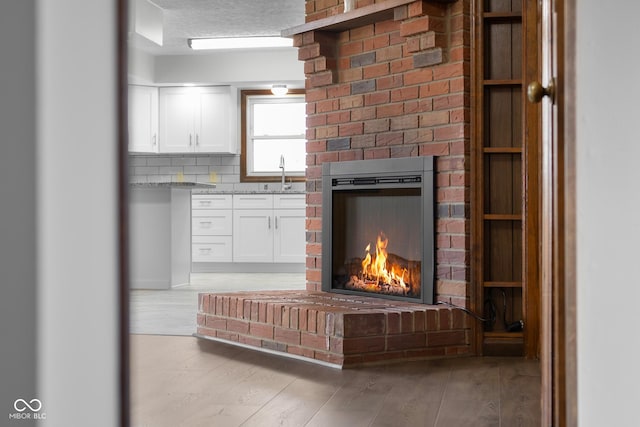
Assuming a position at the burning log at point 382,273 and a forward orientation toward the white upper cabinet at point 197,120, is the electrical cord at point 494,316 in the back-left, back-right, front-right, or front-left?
back-right

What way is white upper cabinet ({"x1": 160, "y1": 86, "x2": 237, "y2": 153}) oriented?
toward the camera

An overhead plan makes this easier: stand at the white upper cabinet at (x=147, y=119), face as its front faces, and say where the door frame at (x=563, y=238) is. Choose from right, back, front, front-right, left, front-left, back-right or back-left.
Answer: front

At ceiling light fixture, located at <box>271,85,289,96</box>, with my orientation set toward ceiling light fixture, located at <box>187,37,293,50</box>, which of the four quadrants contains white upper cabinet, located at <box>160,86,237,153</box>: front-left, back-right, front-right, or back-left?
front-right

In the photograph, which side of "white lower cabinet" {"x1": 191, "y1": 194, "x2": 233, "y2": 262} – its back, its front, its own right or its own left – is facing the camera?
front

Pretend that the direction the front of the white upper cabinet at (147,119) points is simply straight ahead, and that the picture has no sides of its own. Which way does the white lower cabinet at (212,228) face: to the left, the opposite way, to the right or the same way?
the same way

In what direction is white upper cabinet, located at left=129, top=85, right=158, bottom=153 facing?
toward the camera

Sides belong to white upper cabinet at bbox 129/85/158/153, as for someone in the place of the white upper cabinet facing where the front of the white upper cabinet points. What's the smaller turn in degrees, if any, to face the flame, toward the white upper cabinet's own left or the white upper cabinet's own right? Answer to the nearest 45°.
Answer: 0° — it already faces it

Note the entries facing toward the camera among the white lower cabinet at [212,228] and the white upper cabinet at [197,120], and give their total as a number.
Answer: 2

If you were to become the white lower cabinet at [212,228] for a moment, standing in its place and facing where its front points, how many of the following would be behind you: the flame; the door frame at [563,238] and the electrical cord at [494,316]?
0

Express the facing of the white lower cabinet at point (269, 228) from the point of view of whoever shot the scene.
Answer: facing the viewer

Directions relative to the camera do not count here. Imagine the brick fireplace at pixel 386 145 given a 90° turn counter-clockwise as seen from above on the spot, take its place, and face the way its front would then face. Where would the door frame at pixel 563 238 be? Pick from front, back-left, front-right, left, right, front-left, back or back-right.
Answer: front-right

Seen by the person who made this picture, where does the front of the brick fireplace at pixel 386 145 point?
facing the viewer and to the left of the viewer

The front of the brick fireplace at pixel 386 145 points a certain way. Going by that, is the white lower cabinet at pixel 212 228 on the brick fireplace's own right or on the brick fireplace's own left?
on the brick fireplace's own right

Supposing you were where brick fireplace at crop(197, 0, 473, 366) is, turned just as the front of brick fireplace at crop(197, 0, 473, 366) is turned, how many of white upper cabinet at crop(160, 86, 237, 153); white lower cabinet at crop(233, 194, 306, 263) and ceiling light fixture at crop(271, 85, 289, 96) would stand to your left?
0

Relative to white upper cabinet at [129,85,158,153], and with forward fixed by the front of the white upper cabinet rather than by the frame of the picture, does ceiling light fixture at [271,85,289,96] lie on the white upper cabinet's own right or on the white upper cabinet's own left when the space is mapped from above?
on the white upper cabinet's own left
